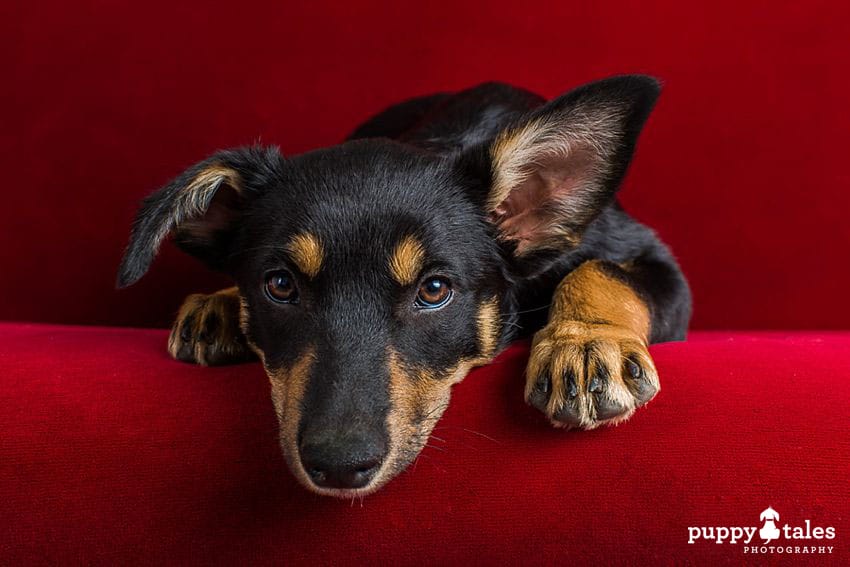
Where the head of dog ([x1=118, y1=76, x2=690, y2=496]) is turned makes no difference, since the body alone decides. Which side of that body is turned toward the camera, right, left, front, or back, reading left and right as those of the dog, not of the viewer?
front

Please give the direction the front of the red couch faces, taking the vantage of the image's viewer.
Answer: facing the viewer
